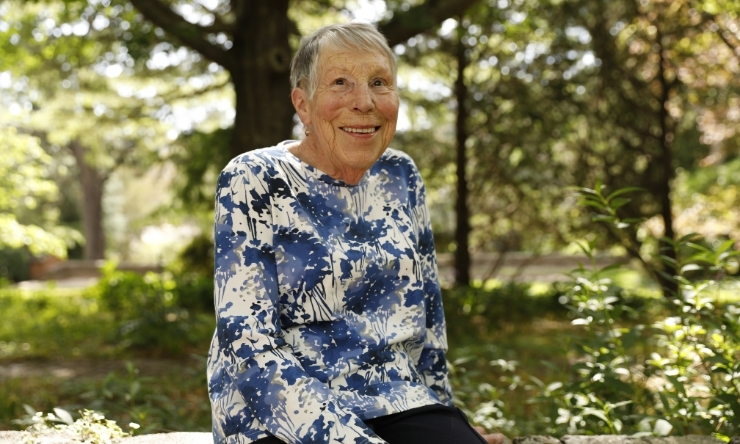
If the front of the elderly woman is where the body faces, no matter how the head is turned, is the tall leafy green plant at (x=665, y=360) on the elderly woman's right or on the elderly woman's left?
on the elderly woman's left

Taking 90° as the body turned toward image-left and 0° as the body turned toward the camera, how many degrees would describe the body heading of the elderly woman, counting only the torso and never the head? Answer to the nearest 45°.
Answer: approximately 315°

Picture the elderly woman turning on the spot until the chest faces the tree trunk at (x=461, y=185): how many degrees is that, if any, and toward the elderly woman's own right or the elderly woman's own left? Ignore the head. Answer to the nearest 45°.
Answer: approximately 135° to the elderly woman's own left

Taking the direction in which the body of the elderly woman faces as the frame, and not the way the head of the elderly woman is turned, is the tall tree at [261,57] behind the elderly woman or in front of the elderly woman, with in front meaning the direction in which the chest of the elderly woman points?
behind
